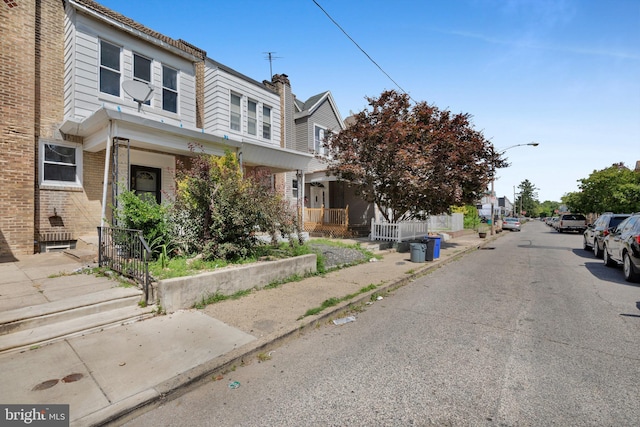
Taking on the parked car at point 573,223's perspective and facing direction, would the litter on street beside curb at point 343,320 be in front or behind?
behind

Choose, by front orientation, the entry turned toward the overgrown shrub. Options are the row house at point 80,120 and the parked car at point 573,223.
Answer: the row house

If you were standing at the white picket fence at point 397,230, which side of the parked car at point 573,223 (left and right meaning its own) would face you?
back

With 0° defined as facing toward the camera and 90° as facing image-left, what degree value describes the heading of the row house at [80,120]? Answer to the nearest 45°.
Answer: approximately 315°

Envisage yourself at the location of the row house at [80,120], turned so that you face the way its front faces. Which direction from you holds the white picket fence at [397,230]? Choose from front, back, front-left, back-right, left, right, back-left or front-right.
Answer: front-left

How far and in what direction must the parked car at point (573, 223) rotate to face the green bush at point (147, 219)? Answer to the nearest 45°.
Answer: approximately 180°

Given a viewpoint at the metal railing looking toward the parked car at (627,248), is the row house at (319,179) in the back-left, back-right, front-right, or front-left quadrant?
front-left

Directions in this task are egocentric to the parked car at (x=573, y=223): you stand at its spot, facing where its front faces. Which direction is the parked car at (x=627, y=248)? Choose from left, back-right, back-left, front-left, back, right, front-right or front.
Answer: back

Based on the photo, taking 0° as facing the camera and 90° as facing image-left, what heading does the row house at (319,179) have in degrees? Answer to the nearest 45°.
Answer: approximately 315°

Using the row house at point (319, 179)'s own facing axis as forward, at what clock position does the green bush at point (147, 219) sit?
The green bush is roughly at 2 o'clock from the row house.

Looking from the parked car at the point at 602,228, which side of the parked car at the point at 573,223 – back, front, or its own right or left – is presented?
back

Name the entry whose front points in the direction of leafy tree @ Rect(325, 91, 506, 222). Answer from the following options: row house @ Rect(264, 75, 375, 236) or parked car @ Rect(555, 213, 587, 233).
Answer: the row house

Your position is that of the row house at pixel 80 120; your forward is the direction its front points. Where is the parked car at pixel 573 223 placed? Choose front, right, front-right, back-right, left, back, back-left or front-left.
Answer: front-left

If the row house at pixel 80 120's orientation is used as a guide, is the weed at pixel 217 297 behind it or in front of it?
in front

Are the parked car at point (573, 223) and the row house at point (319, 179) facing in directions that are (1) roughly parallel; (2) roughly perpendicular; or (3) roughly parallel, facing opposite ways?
roughly perpendicular

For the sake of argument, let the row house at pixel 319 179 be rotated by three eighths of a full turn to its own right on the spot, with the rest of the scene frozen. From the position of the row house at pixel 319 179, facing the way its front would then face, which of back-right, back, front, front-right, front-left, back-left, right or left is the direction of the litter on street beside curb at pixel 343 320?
left

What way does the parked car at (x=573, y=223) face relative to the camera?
away from the camera

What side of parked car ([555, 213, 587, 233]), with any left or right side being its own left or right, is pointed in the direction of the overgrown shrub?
back
